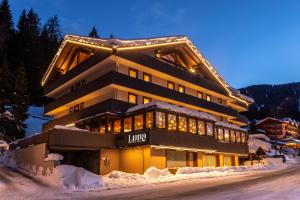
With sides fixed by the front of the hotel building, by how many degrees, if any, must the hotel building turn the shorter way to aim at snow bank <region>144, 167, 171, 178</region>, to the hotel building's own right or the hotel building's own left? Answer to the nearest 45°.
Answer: approximately 45° to the hotel building's own right

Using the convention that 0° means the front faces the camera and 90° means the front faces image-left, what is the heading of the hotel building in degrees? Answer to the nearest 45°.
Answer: approximately 315°

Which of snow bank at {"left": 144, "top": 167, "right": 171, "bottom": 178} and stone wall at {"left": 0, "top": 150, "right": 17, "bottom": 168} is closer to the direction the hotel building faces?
the snow bank

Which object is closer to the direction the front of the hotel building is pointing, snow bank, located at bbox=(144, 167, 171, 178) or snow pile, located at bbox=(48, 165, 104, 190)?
the snow bank

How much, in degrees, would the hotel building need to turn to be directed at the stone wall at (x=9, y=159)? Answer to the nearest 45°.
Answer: approximately 135° to its right

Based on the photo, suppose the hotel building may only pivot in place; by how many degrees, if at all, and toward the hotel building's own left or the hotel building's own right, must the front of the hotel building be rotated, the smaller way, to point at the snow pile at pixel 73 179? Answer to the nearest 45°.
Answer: approximately 90° to the hotel building's own right
